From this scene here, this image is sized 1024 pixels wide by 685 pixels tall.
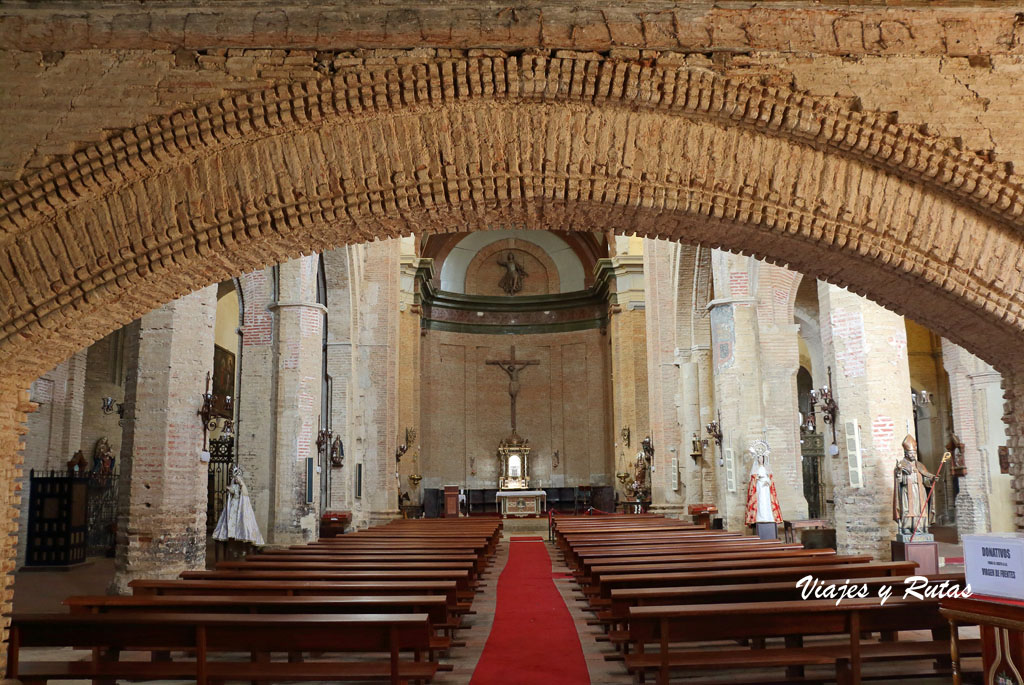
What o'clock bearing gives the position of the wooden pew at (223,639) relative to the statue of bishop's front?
The wooden pew is roughly at 1 o'clock from the statue of bishop.

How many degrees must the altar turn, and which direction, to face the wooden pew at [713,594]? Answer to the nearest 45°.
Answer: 0° — it already faces it

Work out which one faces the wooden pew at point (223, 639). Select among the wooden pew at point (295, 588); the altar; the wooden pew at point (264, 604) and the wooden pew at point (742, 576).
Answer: the altar

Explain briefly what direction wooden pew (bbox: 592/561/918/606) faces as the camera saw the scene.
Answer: facing away from the viewer

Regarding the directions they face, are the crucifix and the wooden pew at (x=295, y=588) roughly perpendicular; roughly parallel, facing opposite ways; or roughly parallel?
roughly parallel, facing opposite ways

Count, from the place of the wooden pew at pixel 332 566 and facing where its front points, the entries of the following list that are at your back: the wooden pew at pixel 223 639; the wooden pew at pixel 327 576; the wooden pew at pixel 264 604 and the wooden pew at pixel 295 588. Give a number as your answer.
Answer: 4

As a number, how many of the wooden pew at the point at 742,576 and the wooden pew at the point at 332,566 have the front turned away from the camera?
2

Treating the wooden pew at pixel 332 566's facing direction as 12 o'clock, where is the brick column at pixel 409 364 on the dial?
The brick column is roughly at 12 o'clock from the wooden pew.

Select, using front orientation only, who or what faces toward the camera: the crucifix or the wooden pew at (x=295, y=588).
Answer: the crucifix

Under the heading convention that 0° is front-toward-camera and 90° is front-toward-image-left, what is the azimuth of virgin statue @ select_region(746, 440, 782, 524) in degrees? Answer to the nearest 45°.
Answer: approximately 0°

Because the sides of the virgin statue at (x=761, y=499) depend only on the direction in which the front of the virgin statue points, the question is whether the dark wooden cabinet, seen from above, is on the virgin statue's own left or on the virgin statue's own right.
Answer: on the virgin statue's own right

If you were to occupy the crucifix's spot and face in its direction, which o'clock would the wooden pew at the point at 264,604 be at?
The wooden pew is roughly at 12 o'clock from the crucifix.

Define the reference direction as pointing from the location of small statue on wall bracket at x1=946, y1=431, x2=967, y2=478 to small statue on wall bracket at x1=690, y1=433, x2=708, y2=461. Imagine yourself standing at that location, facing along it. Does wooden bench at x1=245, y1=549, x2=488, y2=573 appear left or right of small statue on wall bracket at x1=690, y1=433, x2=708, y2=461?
left

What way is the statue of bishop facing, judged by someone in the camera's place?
facing the viewer

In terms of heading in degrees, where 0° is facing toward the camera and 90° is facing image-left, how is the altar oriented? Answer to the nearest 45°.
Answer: approximately 0°

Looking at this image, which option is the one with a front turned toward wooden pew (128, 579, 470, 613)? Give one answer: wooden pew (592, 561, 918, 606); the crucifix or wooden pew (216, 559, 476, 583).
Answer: the crucifix

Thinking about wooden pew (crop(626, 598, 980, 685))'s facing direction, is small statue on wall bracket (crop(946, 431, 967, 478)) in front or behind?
in front

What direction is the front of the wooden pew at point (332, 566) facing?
away from the camera

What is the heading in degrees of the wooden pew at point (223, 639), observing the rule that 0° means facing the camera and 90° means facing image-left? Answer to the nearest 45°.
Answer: approximately 180°

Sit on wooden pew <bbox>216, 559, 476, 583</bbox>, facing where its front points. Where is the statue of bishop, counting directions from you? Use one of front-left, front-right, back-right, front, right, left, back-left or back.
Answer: right

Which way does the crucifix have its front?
toward the camera

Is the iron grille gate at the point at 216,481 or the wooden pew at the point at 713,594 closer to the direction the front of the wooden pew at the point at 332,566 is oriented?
the iron grille gate

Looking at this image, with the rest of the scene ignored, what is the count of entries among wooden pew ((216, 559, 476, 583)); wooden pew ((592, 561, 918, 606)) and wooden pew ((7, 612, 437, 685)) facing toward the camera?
0

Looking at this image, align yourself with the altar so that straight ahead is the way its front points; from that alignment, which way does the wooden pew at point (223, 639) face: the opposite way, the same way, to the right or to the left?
the opposite way

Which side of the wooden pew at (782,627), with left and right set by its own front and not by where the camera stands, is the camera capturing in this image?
back

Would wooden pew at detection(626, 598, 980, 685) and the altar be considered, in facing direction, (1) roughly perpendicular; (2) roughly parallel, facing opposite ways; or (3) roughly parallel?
roughly parallel, facing opposite ways
